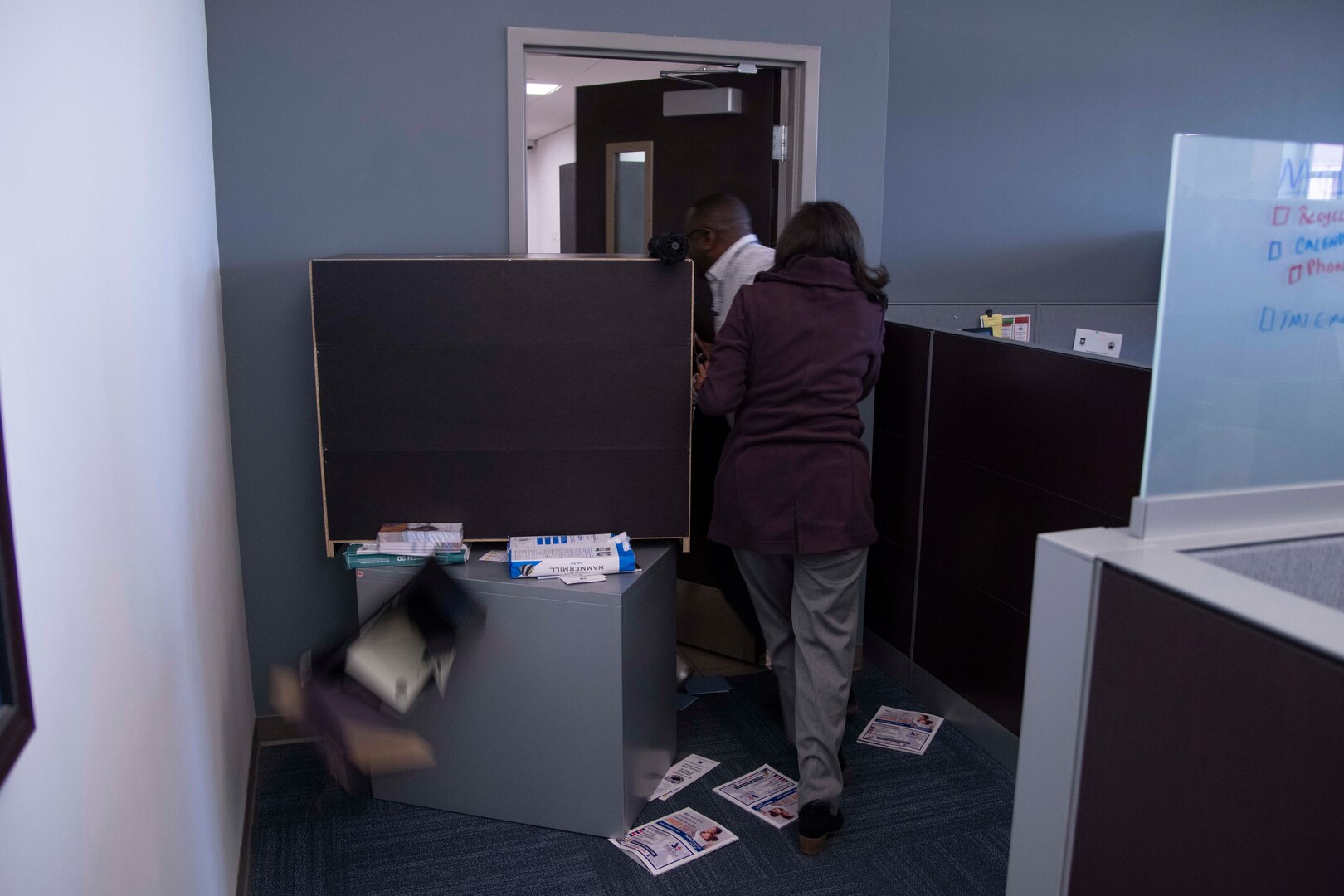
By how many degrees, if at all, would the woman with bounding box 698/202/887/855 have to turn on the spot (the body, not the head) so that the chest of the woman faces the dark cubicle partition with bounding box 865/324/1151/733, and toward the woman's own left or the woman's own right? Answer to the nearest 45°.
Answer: approximately 45° to the woman's own right

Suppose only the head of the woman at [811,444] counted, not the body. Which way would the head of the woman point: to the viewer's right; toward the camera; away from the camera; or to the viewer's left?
away from the camera

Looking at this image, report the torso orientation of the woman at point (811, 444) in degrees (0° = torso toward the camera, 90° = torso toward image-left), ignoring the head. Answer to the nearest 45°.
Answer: approximately 180°

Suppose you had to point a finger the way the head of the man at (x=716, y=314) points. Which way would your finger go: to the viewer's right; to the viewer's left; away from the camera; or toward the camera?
to the viewer's left

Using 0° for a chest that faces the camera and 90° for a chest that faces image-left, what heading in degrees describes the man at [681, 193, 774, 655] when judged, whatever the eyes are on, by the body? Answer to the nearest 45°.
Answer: approximately 90°

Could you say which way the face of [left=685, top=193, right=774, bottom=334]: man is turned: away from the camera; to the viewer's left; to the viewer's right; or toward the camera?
to the viewer's left
